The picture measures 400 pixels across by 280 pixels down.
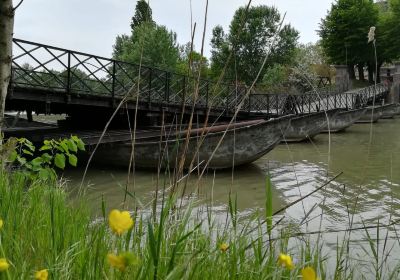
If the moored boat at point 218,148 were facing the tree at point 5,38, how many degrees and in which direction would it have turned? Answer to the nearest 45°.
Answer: approximately 90° to its right

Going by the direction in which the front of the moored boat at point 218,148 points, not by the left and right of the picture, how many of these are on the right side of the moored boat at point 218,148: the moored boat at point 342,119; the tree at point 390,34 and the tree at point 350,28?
0

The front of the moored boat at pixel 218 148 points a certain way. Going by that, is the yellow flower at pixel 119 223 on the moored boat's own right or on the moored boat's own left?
on the moored boat's own right

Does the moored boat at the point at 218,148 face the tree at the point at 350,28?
no

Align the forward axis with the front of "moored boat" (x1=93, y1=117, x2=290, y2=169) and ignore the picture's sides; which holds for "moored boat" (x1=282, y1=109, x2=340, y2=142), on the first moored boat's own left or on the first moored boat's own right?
on the first moored boat's own left

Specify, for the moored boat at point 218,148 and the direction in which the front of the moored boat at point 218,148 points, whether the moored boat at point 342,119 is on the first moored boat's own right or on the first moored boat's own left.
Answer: on the first moored boat's own left

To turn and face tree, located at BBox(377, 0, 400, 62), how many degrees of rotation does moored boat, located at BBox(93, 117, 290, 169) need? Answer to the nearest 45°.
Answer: approximately 45° to its left

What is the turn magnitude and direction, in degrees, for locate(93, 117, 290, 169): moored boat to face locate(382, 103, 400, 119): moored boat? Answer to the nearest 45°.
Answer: approximately 45° to its left

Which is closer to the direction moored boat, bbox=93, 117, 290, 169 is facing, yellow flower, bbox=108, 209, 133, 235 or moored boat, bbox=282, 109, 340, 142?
the moored boat

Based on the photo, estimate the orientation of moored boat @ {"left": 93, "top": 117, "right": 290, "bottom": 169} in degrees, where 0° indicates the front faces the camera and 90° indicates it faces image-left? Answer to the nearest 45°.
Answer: approximately 270°
